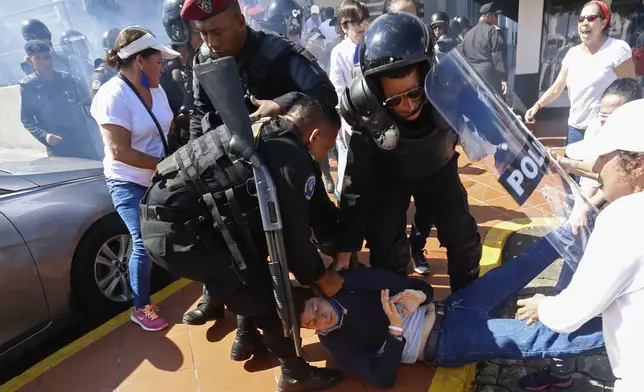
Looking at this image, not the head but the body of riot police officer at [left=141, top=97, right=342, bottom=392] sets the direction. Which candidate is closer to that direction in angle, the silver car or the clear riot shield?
the clear riot shield

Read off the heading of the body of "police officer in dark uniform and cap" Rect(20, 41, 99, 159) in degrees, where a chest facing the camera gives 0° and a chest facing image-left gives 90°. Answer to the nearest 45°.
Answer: approximately 0°

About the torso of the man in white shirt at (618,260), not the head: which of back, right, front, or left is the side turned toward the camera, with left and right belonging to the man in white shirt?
left

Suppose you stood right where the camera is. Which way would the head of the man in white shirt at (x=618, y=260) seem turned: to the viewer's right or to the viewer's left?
to the viewer's left

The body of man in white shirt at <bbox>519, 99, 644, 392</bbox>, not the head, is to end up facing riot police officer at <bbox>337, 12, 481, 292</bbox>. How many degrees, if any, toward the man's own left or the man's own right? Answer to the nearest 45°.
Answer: approximately 45° to the man's own right

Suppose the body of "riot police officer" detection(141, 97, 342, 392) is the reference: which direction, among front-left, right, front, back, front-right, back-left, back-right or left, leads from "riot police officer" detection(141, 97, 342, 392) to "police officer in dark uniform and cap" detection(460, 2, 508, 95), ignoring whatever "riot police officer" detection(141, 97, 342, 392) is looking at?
front-left

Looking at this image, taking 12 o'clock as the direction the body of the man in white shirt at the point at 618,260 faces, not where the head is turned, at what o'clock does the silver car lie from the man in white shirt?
The silver car is roughly at 12 o'clock from the man in white shirt.

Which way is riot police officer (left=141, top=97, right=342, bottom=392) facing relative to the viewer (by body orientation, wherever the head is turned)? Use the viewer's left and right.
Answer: facing to the right of the viewer

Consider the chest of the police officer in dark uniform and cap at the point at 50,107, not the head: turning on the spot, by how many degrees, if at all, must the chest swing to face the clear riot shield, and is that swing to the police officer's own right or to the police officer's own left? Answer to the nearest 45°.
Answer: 0° — they already face it

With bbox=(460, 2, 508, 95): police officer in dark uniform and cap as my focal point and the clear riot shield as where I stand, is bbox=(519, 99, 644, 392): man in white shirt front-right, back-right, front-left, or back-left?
back-right
